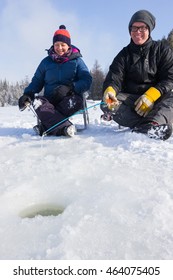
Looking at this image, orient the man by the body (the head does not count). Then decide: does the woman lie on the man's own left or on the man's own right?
on the man's own right

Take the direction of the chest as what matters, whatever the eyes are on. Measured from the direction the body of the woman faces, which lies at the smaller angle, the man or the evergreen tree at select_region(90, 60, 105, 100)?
the man

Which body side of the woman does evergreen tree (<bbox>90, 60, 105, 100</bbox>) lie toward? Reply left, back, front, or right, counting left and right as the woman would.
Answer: back

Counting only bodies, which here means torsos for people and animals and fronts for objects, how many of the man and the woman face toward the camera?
2

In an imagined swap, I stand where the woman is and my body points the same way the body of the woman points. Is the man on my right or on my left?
on my left

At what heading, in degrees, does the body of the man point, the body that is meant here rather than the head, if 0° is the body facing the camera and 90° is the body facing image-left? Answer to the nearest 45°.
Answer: approximately 0°

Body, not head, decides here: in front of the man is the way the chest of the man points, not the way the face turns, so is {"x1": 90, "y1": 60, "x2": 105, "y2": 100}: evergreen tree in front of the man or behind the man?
behind
